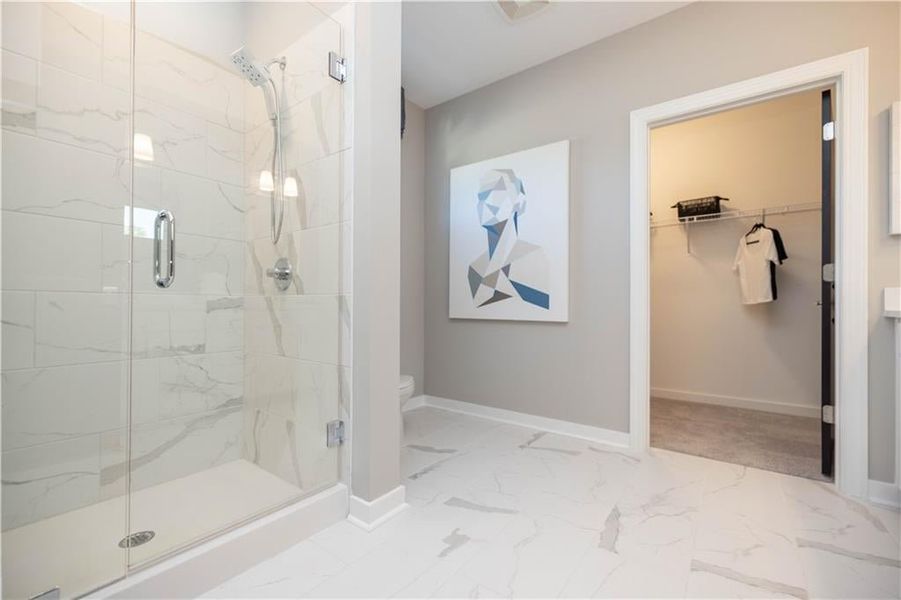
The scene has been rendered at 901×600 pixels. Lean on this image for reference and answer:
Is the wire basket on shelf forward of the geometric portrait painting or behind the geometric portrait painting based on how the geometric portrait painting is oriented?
behind

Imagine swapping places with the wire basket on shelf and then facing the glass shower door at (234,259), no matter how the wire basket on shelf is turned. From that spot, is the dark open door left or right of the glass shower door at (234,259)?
left

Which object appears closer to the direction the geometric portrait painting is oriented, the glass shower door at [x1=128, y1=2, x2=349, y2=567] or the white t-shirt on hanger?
the glass shower door

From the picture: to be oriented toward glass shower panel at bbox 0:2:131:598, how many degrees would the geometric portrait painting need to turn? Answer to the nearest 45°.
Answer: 0° — it already faces it

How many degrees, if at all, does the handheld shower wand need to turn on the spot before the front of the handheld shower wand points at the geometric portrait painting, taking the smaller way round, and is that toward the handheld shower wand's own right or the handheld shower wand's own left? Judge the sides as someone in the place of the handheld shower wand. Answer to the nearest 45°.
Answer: approximately 135° to the handheld shower wand's own left

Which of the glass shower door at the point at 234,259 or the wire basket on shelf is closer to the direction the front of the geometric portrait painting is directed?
the glass shower door

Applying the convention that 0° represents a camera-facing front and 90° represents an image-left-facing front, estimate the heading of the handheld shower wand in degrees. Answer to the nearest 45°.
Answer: approximately 45°

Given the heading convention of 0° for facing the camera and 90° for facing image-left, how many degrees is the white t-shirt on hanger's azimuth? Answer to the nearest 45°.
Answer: approximately 45°
